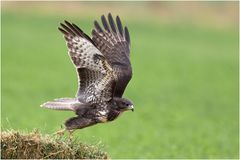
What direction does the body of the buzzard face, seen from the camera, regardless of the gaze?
to the viewer's right

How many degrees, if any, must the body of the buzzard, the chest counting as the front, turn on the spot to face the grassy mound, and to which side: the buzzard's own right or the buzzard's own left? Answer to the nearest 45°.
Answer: approximately 135° to the buzzard's own right
